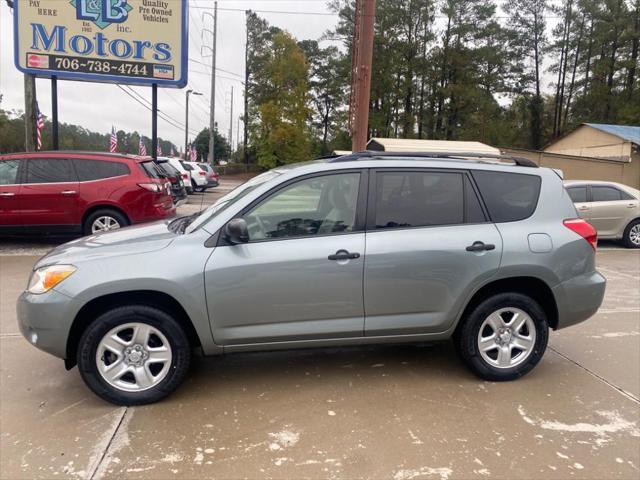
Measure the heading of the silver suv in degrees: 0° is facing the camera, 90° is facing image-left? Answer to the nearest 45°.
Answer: approximately 90°

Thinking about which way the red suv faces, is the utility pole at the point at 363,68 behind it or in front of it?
behind

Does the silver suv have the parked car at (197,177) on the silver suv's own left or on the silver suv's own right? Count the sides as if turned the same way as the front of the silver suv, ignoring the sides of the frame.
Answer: on the silver suv's own right

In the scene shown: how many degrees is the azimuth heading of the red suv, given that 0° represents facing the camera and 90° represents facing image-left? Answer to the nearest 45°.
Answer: approximately 90°

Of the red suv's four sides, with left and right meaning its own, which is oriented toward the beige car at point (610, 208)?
back

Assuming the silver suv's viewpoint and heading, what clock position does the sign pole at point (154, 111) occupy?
The sign pole is roughly at 2 o'clock from the silver suv.

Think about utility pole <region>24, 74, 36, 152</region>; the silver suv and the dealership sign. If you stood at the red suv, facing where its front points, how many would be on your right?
2
